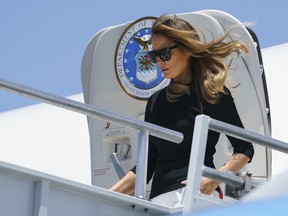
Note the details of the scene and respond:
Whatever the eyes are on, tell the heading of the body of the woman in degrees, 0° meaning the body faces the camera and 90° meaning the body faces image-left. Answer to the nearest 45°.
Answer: approximately 45°

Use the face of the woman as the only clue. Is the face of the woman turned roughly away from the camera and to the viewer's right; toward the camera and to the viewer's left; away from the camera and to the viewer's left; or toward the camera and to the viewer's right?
toward the camera and to the viewer's left
